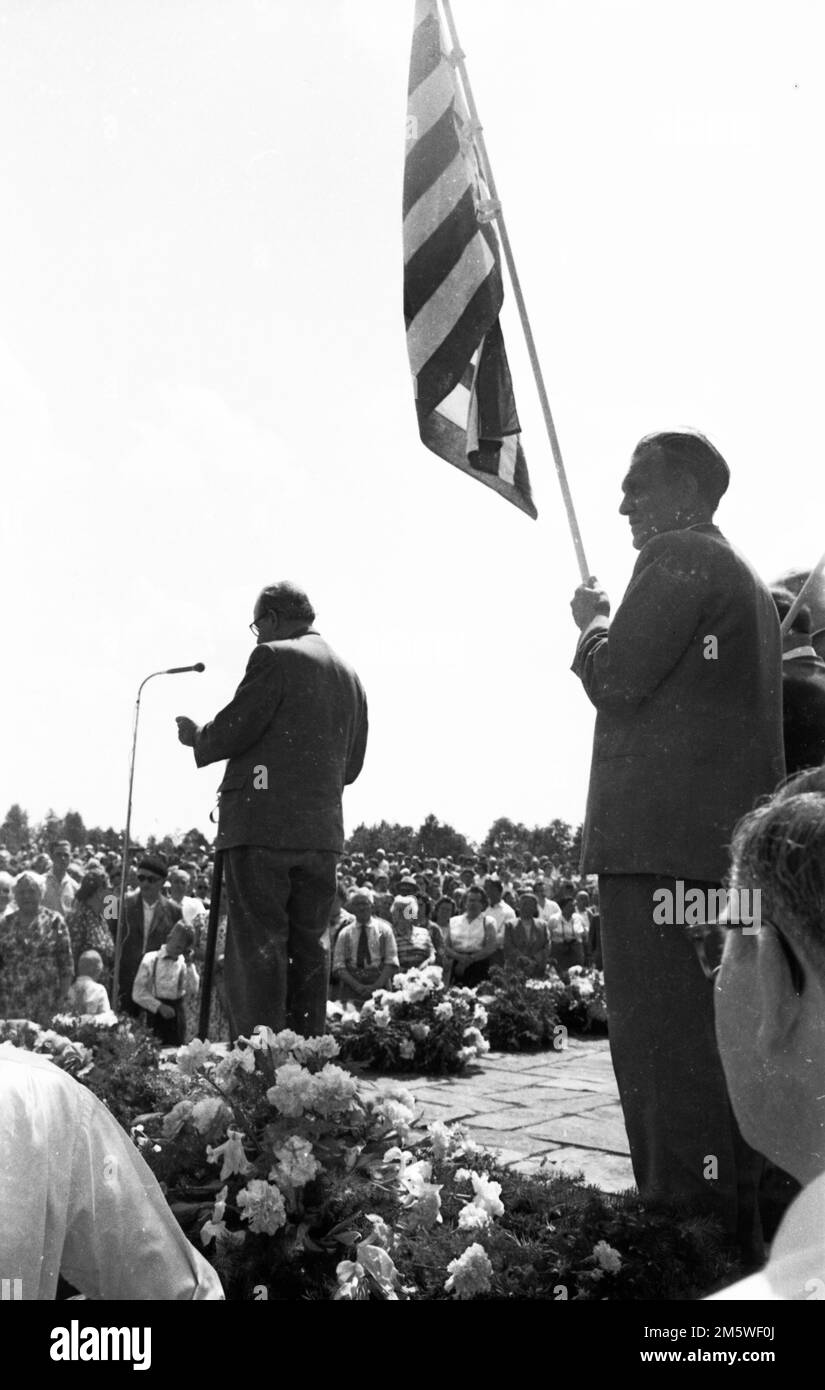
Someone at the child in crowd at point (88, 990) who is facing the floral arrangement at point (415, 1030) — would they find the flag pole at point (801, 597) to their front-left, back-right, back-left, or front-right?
front-right

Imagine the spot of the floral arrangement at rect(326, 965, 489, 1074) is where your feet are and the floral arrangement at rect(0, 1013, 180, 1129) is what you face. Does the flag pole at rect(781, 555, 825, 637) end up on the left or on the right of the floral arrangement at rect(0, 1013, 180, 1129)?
left

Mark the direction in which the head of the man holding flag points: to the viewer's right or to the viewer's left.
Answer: to the viewer's left

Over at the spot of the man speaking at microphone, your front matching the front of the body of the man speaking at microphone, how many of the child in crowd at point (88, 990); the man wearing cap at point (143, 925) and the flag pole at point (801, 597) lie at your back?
1

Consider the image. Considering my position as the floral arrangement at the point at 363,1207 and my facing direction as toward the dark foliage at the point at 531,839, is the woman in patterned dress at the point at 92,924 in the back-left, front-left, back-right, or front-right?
front-left

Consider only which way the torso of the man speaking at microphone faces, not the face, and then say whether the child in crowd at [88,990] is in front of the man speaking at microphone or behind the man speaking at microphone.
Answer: in front

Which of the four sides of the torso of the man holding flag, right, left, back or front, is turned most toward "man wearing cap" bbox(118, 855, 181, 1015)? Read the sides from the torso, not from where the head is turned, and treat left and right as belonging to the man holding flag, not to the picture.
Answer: front

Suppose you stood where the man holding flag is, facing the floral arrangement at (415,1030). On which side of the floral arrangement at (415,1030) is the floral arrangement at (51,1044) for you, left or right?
left

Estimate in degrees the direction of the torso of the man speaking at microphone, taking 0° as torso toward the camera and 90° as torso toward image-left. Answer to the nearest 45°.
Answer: approximately 135°

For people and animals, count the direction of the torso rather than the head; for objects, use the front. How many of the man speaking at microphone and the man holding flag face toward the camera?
0

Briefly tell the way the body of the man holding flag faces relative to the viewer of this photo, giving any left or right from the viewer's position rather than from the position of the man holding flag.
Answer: facing away from the viewer and to the left of the viewer
